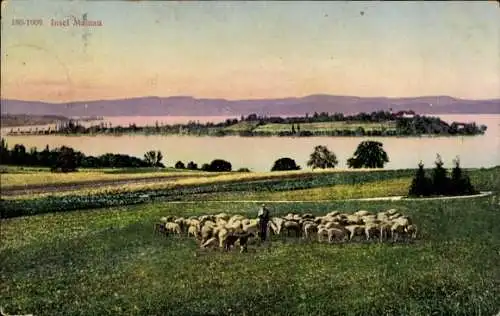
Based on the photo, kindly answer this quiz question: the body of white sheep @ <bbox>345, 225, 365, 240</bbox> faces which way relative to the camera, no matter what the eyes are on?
to the viewer's left

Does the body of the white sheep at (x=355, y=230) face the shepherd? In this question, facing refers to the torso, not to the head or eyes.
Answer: yes
